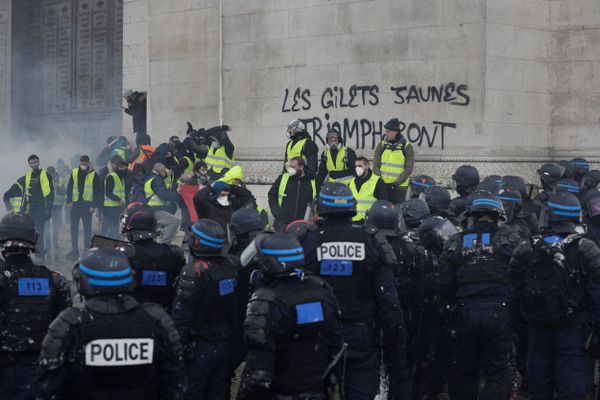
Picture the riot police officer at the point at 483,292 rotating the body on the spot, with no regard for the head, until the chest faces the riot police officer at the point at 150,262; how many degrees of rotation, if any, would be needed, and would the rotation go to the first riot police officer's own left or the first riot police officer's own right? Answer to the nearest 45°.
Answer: approximately 90° to the first riot police officer's own left

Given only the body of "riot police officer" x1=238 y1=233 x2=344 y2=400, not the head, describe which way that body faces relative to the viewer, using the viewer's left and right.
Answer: facing away from the viewer and to the left of the viewer

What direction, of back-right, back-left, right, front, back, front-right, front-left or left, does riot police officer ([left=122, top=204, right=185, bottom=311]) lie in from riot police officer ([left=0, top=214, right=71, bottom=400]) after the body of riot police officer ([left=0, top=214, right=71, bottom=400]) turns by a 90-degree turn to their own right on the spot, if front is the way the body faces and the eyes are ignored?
front-left

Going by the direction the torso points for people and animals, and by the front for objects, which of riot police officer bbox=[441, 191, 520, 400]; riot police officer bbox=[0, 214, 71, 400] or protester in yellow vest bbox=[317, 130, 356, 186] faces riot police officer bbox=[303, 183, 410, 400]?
the protester in yellow vest

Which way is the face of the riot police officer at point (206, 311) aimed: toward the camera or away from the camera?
away from the camera

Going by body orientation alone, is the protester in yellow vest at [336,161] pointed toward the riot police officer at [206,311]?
yes

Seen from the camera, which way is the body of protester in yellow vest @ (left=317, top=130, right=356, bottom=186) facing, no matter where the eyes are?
toward the camera

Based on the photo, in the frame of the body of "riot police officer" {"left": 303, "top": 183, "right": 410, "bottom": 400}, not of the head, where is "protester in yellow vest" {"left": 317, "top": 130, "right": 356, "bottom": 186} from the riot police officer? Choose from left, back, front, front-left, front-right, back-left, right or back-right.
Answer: front

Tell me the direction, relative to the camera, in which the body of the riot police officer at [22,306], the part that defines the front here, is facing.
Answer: away from the camera

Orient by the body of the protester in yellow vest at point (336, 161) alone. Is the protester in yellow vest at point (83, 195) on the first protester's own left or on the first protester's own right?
on the first protester's own right

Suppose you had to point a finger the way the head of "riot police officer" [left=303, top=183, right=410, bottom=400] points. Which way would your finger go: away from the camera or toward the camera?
away from the camera

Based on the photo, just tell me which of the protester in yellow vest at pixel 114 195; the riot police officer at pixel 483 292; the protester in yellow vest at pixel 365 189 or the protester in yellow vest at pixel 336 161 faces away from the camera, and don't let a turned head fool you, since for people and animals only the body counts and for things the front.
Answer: the riot police officer

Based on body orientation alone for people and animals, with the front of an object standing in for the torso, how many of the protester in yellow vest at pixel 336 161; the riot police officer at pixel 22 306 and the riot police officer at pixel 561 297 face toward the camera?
1

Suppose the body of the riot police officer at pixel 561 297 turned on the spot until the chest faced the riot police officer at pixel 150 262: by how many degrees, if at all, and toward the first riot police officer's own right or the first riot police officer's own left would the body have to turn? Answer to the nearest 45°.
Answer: approximately 90° to the first riot police officer's own left

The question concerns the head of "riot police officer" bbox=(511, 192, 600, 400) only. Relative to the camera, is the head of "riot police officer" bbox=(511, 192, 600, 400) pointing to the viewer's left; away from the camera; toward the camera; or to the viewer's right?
away from the camera

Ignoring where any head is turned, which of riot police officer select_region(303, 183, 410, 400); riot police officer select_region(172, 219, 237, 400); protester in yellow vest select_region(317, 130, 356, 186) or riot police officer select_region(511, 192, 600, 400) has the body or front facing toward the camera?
the protester in yellow vest

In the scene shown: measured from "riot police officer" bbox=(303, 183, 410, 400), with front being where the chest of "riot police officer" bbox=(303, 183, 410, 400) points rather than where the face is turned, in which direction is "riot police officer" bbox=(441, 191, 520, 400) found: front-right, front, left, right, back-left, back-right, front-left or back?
front-right
